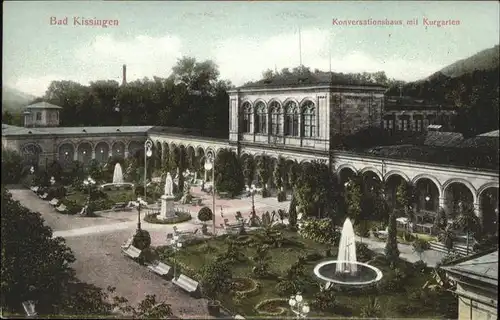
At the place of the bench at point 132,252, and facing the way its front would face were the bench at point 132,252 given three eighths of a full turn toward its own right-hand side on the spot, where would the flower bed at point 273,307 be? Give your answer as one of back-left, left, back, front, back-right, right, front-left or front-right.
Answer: back-right

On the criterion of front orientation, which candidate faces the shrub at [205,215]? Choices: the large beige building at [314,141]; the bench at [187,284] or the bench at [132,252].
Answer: the large beige building

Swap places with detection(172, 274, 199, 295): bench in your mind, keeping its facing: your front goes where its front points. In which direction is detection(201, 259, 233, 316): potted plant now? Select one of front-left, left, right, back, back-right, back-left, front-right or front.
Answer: left

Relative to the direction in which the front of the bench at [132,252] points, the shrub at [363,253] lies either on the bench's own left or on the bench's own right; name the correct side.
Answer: on the bench's own left

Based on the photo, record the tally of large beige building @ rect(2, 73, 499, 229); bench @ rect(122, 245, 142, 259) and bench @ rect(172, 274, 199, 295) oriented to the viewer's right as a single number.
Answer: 0

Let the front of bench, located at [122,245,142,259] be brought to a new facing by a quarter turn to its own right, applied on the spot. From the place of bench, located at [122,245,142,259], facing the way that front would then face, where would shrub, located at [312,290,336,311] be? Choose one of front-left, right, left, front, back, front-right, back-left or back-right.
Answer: back

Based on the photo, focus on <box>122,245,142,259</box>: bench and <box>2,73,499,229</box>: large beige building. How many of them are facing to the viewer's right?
0

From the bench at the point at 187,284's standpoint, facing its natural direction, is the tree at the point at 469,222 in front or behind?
behind

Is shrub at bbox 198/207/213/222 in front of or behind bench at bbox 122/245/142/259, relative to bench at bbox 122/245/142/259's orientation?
behind

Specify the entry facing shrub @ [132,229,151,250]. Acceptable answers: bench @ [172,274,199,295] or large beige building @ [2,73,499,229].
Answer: the large beige building

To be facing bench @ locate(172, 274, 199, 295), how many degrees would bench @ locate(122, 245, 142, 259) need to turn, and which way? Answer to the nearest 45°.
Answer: approximately 90° to its left

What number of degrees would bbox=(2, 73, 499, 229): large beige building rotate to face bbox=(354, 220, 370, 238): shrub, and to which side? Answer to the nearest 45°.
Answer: approximately 45° to its left

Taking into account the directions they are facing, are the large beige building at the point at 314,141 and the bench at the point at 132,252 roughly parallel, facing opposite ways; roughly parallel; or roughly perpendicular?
roughly parallel

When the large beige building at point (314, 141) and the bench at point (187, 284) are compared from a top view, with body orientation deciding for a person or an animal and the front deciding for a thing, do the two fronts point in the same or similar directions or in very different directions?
same or similar directions

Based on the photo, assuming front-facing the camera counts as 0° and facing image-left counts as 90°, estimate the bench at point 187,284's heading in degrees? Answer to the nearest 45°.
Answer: approximately 45°

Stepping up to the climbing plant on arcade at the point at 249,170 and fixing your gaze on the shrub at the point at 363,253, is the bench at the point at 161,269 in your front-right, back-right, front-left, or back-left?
front-right

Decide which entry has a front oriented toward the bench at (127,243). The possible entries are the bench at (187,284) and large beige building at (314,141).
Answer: the large beige building

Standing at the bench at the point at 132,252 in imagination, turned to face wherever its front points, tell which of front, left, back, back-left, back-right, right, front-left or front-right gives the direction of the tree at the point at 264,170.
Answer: back

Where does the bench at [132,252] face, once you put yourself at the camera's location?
facing the viewer and to the left of the viewer
